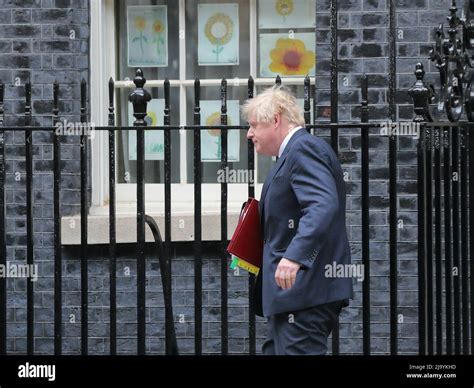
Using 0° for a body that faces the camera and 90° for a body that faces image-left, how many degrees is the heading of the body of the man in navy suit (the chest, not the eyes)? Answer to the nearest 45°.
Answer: approximately 90°

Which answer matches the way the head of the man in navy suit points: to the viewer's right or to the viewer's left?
to the viewer's left

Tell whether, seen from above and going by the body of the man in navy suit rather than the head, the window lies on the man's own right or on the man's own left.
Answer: on the man's own right
